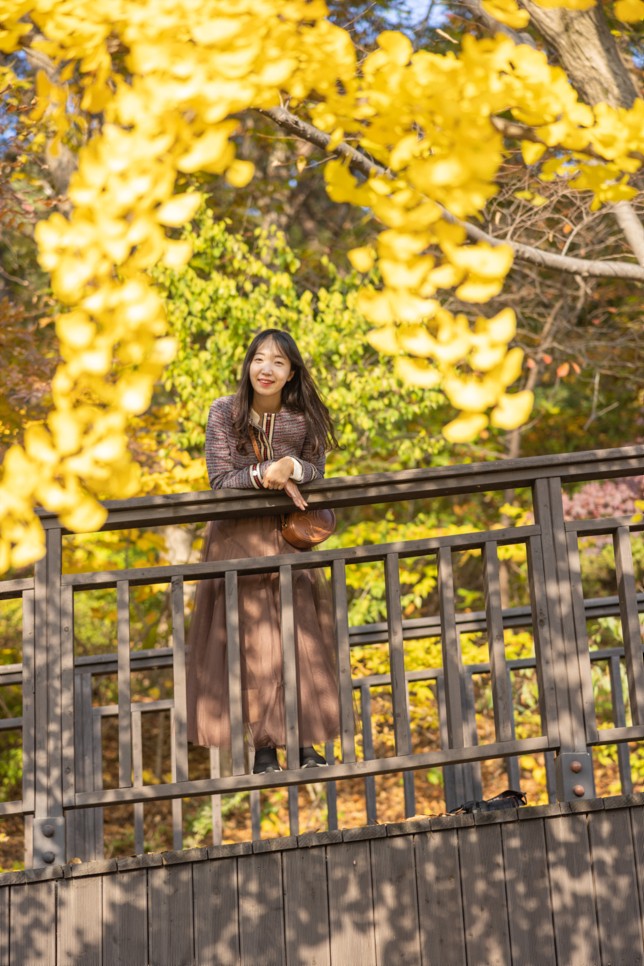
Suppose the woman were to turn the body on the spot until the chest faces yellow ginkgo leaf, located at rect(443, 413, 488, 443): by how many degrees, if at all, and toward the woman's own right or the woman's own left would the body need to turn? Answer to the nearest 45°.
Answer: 0° — they already face it

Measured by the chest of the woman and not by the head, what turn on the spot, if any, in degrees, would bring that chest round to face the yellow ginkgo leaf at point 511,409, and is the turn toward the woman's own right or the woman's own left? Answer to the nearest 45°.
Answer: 0° — they already face it

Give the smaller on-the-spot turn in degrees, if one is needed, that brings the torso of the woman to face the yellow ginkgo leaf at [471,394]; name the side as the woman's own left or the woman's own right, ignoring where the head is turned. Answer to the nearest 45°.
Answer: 0° — they already face it

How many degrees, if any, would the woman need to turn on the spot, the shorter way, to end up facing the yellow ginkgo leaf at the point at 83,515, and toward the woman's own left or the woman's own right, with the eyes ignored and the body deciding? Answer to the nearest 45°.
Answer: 0° — they already face it

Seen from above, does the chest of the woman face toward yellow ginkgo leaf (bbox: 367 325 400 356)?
yes

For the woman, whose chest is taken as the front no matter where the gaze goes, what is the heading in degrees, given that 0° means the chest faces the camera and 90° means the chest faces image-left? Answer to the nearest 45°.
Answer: approximately 0°

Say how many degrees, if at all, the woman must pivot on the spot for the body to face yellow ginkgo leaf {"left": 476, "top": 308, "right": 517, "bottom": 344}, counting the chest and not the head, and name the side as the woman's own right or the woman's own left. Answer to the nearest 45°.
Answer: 0° — they already face it

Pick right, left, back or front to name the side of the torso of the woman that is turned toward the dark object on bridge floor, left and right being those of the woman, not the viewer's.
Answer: left
